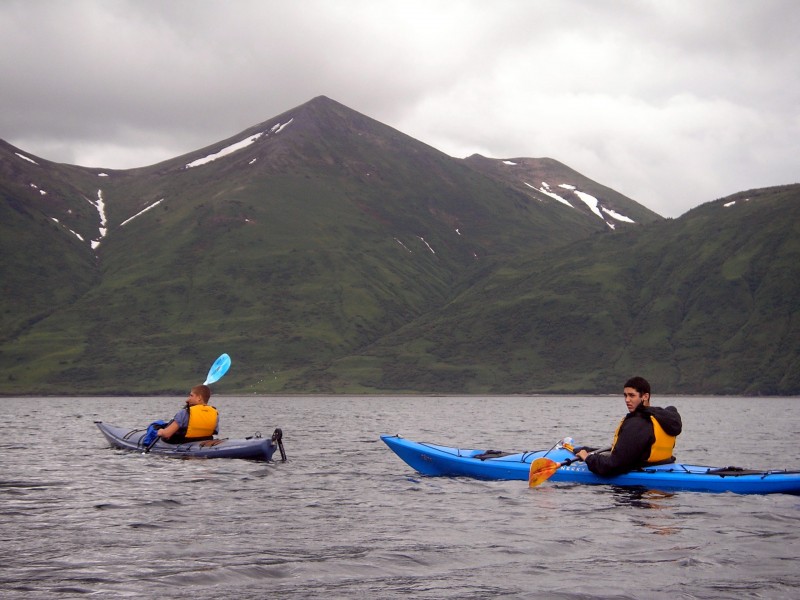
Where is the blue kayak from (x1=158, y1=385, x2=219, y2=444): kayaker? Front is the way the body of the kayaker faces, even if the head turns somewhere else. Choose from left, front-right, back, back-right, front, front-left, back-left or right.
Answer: back

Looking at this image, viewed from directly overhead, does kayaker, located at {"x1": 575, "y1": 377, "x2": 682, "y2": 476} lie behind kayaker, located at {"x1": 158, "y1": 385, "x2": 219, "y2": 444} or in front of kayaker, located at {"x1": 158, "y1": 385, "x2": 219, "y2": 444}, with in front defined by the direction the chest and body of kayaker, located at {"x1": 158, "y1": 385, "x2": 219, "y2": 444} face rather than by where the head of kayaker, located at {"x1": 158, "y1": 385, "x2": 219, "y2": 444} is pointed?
behind

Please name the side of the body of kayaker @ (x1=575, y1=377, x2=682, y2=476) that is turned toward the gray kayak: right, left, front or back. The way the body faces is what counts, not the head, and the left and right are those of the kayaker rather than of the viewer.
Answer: front

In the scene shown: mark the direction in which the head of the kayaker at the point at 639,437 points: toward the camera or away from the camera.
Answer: toward the camera

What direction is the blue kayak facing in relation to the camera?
to the viewer's left

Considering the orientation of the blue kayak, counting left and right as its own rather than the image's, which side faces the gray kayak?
front

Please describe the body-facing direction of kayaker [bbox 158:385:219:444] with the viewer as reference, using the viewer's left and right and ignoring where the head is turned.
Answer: facing away from the viewer and to the left of the viewer

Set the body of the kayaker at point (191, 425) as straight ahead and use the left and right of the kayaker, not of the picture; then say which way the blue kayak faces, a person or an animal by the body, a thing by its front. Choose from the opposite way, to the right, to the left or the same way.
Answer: the same way

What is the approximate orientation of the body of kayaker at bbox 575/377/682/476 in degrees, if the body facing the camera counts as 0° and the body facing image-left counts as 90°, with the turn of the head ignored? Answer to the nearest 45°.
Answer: approximately 90°
